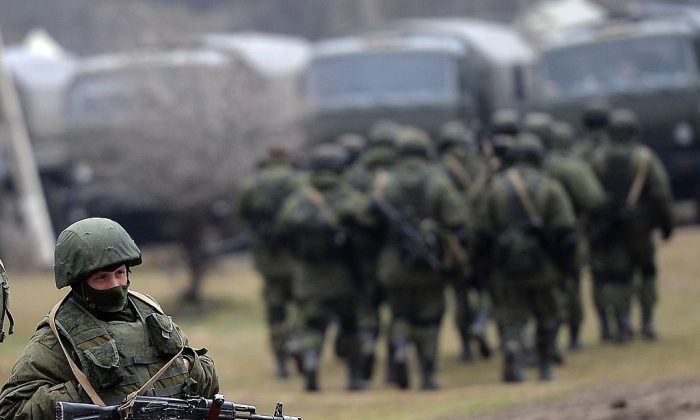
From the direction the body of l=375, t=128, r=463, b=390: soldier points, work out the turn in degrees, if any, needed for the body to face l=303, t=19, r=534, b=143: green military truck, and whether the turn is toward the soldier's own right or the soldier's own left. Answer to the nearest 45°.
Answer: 0° — they already face it

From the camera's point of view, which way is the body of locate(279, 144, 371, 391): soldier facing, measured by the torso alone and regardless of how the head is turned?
away from the camera

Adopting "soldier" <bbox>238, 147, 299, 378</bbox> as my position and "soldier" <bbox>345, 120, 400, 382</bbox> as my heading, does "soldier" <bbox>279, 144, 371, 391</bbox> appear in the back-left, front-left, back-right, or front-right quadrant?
front-right

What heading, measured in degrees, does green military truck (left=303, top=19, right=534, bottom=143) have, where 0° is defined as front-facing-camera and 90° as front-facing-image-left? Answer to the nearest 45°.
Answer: approximately 45°

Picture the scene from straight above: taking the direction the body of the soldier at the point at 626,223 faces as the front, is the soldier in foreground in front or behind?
behind

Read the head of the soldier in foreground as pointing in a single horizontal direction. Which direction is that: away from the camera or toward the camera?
toward the camera

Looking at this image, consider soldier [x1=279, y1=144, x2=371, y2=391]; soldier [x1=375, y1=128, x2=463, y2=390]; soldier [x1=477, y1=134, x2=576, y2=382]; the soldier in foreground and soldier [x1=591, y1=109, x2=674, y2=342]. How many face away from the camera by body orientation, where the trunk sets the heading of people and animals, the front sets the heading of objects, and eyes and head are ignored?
4

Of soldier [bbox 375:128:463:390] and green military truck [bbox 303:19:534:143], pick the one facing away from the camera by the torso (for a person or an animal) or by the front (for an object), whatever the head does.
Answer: the soldier

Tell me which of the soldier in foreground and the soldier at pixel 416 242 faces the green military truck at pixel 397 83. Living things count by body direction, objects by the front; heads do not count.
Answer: the soldier

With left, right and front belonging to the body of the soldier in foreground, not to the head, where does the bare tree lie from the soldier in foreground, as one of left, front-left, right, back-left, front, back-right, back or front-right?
back-left

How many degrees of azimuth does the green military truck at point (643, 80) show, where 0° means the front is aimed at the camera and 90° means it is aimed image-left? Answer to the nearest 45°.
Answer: approximately 45°

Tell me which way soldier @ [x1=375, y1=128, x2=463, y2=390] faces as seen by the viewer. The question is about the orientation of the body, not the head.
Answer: away from the camera

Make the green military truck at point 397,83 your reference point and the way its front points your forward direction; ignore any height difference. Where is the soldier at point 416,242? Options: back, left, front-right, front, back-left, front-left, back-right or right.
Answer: front-left

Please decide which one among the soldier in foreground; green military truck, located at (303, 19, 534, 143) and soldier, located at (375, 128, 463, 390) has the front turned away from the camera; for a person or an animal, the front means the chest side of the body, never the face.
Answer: the soldier

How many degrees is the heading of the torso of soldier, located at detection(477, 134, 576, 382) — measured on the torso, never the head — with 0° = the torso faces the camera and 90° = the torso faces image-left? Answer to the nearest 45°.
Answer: approximately 180°
